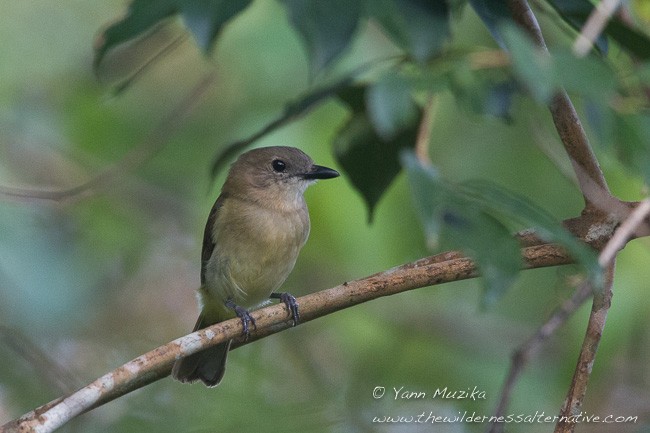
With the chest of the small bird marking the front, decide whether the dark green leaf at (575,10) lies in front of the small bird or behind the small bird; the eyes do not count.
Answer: in front

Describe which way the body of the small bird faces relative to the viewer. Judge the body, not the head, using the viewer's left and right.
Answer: facing the viewer and to the right of the viewer

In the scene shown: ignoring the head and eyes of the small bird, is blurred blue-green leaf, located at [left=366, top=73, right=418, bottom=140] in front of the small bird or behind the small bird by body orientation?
in front
